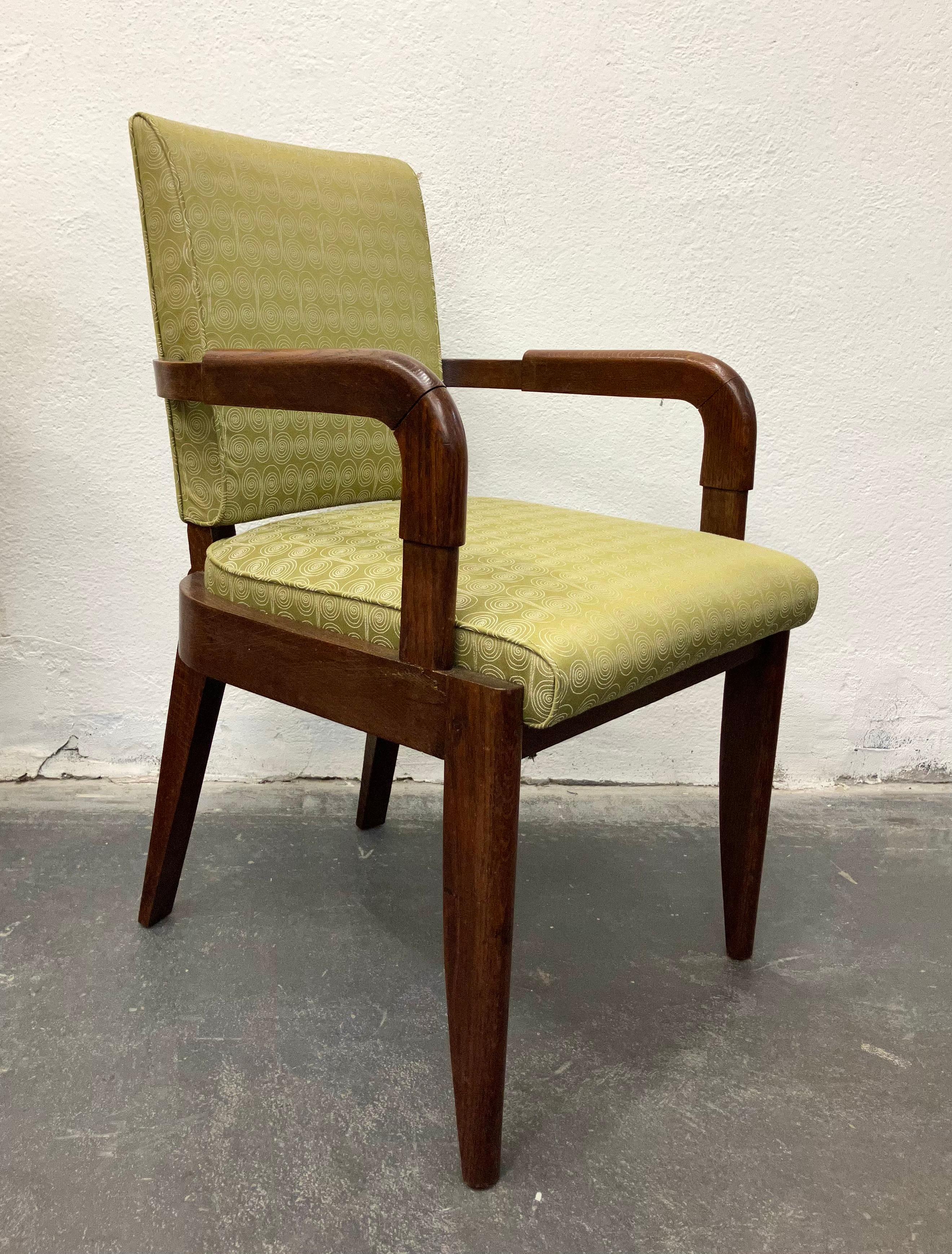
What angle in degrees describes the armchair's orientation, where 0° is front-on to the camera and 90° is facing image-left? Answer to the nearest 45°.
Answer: approximately 315°
